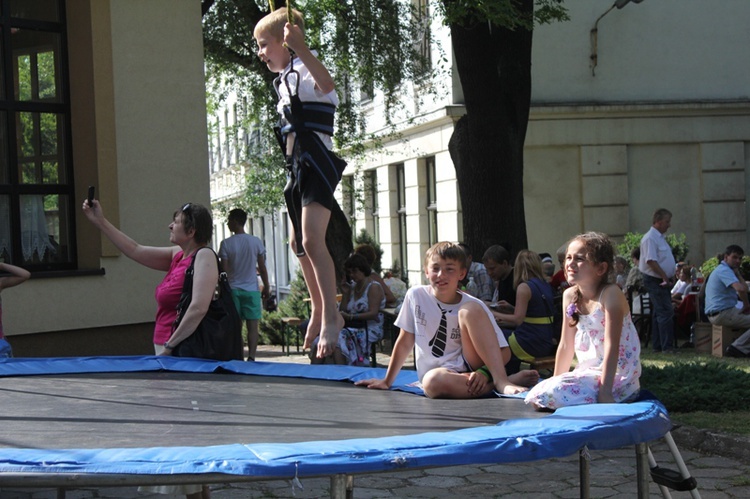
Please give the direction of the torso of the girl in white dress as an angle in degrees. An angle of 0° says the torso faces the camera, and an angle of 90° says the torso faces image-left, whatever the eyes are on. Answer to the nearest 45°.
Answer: approximately 45°

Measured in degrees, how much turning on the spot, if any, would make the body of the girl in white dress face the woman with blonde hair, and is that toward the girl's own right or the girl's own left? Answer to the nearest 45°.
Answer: approximately 135° to the girl's own right

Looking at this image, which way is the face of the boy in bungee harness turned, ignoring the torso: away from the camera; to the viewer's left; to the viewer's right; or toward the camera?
to the viewer's left

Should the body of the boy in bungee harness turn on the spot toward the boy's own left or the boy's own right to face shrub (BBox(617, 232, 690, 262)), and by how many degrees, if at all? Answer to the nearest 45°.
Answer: approximately 135° to the boy's own right

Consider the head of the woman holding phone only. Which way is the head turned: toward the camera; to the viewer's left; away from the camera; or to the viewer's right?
to the viewer's left

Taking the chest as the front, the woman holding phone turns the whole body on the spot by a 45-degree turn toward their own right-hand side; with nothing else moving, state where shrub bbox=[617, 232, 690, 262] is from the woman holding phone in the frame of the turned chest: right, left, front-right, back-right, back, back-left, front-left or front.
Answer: right

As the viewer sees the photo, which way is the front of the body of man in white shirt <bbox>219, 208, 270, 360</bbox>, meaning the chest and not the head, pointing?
away from the camera

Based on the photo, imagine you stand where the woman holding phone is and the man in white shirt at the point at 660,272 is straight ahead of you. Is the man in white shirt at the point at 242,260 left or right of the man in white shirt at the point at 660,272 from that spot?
left

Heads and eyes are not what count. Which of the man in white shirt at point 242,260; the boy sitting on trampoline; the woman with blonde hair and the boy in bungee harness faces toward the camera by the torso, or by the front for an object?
the boy sitting on trampoline

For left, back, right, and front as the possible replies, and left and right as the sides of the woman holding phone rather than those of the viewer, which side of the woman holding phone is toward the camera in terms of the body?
left
